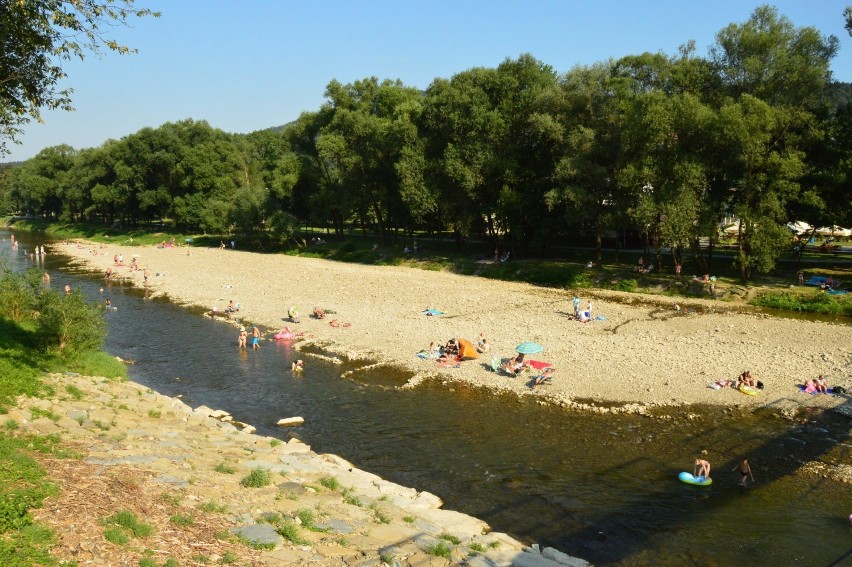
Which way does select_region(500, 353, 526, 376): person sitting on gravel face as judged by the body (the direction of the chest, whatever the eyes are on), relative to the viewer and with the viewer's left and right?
facing to the left of the viewer

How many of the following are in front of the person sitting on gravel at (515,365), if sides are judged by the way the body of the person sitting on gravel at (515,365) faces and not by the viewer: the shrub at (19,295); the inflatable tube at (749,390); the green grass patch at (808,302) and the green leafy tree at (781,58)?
1

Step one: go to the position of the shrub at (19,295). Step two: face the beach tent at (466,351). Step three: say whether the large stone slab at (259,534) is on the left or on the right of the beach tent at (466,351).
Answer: right

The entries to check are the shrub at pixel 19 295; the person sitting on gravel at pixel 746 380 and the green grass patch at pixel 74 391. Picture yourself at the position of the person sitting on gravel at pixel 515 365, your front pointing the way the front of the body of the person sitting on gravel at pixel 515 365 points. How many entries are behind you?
1
